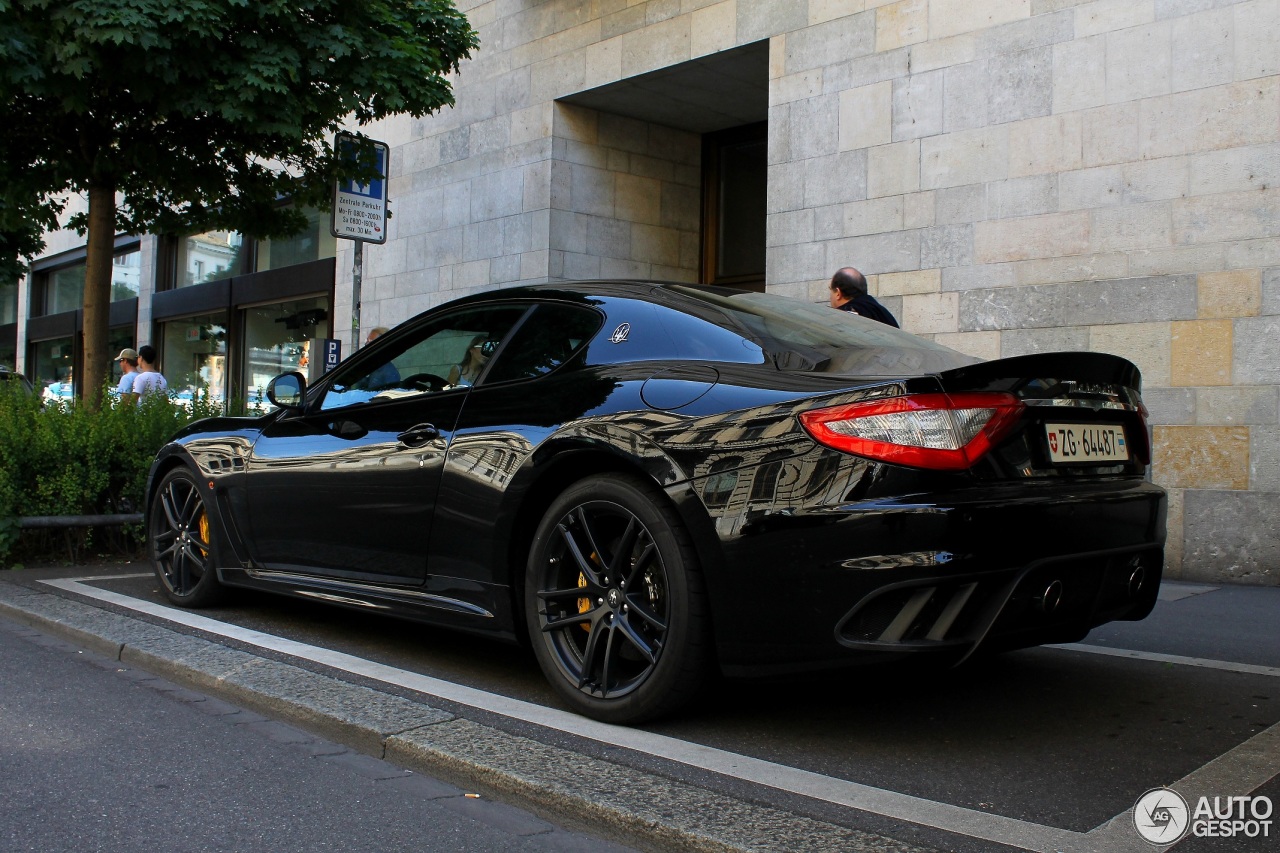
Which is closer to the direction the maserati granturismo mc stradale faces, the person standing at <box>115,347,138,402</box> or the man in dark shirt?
the person standing

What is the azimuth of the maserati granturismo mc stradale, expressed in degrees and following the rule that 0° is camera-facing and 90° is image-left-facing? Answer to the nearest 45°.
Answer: approximately 135°

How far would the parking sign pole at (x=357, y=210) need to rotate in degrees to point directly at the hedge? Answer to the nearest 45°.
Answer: approximately 45° to its right

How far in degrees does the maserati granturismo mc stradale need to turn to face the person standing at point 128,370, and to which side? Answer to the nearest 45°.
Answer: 0° — it already faces them

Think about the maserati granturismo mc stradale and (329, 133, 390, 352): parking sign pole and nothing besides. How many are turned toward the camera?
1

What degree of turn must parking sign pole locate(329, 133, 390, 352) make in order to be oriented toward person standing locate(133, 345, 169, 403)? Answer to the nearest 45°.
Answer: approximately 135° to its right

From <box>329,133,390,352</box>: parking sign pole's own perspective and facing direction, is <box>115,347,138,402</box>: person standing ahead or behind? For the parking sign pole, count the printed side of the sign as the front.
behind

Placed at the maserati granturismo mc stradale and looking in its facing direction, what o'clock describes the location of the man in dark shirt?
The man in dark shirt is roughly at 2 o'clock from the maserati granturismo mc stradale.

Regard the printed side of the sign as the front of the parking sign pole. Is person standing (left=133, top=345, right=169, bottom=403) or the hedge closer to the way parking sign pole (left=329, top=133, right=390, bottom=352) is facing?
the hedge
